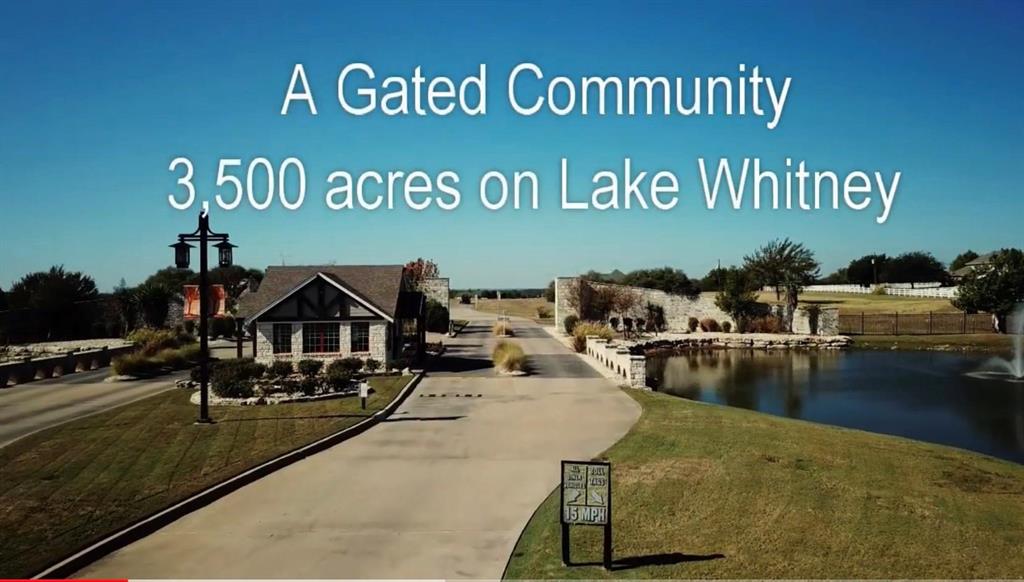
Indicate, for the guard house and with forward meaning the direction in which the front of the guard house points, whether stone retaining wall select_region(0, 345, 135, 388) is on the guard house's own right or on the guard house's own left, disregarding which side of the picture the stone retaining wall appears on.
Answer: on the guard house's own right

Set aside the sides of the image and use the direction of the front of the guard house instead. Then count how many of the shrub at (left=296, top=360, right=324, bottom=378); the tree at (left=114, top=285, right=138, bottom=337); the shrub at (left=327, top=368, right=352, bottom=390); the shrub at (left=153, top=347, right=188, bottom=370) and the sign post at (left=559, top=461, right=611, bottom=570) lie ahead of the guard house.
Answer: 3

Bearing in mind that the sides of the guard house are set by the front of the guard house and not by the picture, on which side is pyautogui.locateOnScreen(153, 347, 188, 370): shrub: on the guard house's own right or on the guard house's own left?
on the guard house's own right

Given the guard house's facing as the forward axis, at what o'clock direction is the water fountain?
The water fountain is roughly at 9 o'clock from the guard house.

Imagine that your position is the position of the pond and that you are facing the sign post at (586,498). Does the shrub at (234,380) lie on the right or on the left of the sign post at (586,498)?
right

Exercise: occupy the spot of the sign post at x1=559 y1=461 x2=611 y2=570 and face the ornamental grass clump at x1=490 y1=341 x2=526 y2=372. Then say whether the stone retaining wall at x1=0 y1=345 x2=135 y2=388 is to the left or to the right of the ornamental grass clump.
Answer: left

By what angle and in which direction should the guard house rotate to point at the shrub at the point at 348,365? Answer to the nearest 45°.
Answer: approximately 45° to its left

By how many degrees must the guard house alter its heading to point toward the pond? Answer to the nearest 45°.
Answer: approximately 90° to its left

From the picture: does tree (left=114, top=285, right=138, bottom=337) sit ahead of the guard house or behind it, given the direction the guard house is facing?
behind

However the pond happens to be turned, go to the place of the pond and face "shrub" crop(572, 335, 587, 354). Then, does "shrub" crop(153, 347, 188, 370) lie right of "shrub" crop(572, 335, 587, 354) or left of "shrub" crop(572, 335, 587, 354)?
left

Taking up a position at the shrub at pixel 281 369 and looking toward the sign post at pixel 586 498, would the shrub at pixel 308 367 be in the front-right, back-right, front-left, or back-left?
front-left

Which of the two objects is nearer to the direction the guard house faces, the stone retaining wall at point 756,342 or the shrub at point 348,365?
the shrub

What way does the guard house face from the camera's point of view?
toward the camera

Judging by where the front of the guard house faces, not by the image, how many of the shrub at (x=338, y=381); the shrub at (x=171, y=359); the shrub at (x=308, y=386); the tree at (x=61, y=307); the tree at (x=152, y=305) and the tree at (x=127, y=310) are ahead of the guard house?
2

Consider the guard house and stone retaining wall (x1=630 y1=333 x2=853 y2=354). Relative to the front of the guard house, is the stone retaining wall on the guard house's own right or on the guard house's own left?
on the guard house's own left

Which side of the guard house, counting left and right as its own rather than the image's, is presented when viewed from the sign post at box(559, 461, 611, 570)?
front

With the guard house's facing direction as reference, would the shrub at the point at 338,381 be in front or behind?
in front

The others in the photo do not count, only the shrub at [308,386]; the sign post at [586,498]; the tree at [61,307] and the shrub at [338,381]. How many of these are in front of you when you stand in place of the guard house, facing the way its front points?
3
